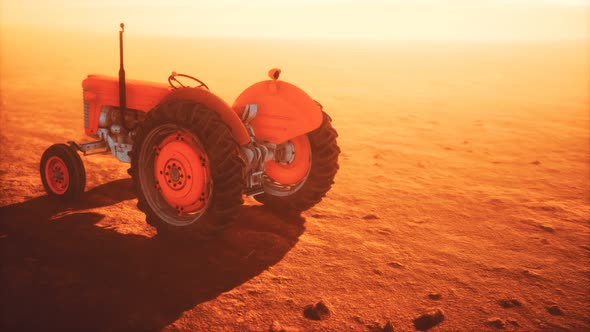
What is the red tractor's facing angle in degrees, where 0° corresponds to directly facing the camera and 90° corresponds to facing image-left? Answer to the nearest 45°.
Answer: approximately 135°
